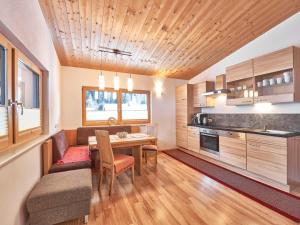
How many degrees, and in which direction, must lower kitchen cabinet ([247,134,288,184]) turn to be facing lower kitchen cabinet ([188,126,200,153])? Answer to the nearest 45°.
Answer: approximately 90° to its right

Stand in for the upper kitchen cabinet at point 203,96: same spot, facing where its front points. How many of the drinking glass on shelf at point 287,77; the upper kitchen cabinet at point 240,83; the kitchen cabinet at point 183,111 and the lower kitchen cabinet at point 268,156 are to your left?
3

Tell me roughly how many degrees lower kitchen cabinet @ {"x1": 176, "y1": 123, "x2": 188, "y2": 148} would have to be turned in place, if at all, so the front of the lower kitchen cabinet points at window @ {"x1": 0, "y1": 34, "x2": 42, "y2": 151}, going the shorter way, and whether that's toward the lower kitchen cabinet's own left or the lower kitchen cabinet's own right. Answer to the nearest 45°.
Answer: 0° — it already faces it

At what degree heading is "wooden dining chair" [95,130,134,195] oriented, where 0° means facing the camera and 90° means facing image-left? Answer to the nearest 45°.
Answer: approximately 225°

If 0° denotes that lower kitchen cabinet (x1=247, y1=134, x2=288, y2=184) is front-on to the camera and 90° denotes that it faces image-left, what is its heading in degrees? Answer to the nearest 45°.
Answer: approximately 45°

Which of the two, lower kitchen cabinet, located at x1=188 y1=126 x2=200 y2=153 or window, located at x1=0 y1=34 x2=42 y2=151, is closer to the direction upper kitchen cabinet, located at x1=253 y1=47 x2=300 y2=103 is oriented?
the window
